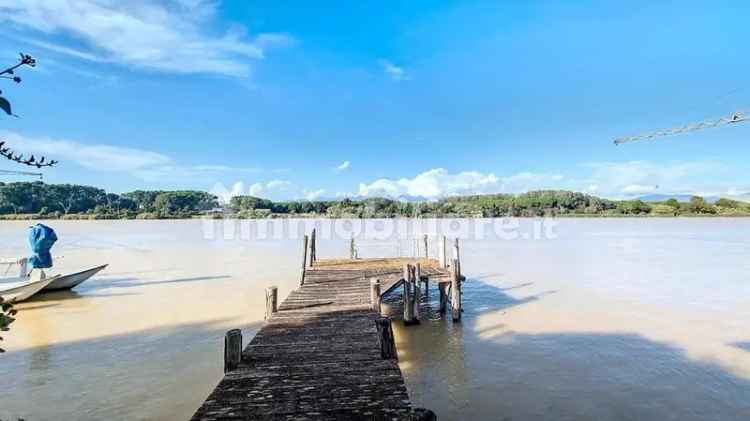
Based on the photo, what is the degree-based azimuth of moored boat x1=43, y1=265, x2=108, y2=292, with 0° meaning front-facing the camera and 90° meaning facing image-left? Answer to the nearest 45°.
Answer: approximately 270°

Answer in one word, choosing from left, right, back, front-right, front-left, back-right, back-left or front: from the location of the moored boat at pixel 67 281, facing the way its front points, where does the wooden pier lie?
right

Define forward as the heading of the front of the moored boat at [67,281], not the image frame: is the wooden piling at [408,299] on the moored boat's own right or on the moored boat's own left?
on the moored boat's own right

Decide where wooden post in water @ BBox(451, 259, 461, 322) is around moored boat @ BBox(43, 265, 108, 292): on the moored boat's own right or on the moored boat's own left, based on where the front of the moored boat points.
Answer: on the moored boat's own right

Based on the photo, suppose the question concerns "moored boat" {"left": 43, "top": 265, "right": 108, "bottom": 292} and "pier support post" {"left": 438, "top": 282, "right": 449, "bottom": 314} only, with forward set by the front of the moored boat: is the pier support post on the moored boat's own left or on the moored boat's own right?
on the moored boat's own right

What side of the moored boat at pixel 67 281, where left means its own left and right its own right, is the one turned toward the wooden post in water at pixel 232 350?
right
